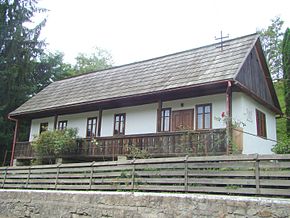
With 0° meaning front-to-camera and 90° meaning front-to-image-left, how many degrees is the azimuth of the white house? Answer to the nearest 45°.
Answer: approximately 45°

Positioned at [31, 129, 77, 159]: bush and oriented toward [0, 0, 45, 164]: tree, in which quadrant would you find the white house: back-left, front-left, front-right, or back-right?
back-right

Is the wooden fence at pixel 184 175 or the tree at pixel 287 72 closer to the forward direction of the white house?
the wooden fence

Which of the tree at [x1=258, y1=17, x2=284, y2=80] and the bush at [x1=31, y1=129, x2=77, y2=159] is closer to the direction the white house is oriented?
the bush
